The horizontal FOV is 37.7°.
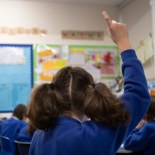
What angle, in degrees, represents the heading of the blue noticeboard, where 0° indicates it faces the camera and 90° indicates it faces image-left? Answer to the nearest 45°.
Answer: approximately 0°

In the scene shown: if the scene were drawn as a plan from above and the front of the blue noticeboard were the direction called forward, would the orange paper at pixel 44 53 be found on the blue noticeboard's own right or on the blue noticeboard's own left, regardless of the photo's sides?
on the blue noticeboard's own left

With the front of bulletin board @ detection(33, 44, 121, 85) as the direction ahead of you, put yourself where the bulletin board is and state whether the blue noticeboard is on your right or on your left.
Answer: on your right

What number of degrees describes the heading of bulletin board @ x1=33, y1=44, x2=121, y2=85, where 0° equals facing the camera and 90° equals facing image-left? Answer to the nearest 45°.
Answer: approximately 0°

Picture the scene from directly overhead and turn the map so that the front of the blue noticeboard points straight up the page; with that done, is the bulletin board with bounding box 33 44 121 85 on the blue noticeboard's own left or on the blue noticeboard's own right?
on the blue noticeboard's own left

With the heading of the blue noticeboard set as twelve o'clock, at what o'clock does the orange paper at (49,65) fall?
The orange paper is roughly at 9 o'clock from the blue noticeboard.

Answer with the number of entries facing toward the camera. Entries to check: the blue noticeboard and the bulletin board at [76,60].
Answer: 2
